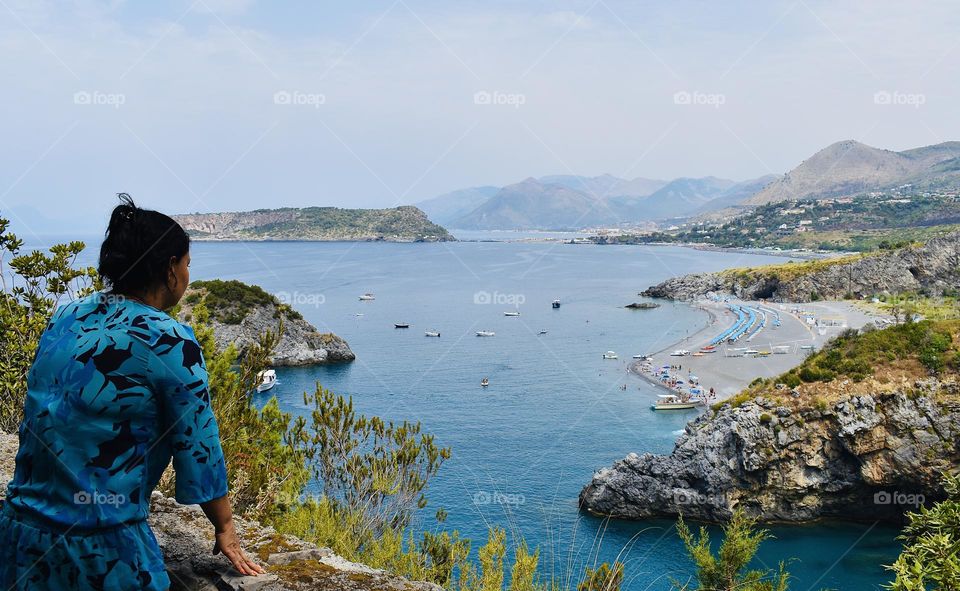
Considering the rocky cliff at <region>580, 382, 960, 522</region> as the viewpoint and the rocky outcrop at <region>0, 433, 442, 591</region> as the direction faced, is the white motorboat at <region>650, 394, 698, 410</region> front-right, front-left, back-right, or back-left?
back-right

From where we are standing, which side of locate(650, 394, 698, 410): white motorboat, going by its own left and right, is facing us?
right

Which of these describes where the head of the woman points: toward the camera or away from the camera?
away from the camera

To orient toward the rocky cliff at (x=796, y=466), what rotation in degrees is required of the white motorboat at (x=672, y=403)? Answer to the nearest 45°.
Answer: approximately 90° to its right
